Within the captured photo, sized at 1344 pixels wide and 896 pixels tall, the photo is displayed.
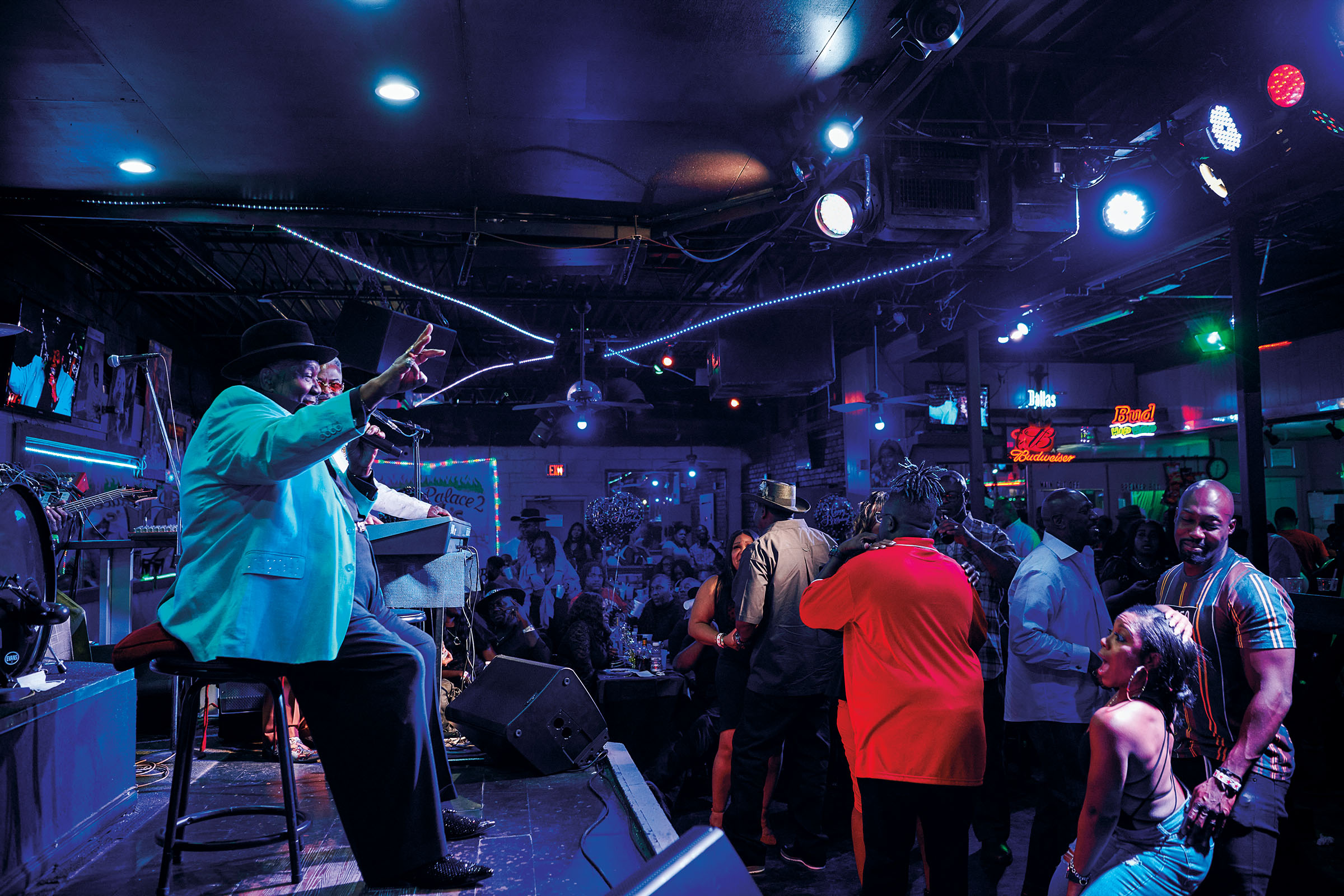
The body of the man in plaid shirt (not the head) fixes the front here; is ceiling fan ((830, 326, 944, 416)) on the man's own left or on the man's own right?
on the man's own right

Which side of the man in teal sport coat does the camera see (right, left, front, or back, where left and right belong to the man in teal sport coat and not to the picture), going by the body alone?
right

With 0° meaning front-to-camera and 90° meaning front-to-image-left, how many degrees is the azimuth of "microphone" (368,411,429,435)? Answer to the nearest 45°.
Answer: approximately 90°

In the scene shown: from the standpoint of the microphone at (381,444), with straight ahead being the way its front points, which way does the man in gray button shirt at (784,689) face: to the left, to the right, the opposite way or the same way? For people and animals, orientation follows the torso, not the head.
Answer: to the right

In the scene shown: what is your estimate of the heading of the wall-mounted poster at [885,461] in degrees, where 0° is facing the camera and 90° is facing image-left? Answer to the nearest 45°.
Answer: approximately 0°

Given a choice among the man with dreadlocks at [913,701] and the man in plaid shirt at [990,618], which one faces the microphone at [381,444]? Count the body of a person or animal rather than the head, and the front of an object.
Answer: the man in plaid shirt

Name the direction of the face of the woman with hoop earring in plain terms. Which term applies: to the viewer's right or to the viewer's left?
to the viewer's left

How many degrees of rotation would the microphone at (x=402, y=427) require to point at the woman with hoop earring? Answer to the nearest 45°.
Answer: approximately 135° to its left

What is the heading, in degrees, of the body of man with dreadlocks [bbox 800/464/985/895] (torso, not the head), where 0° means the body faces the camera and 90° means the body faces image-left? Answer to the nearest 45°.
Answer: approximately 180°

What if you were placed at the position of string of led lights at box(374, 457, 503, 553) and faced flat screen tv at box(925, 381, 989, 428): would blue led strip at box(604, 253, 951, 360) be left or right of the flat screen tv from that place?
right

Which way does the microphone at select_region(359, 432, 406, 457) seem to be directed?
to the viewer's left

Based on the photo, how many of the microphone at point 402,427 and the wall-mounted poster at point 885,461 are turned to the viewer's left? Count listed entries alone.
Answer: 1

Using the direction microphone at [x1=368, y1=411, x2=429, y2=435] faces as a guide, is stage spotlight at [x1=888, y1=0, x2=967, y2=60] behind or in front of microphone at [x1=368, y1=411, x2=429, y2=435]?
behind
